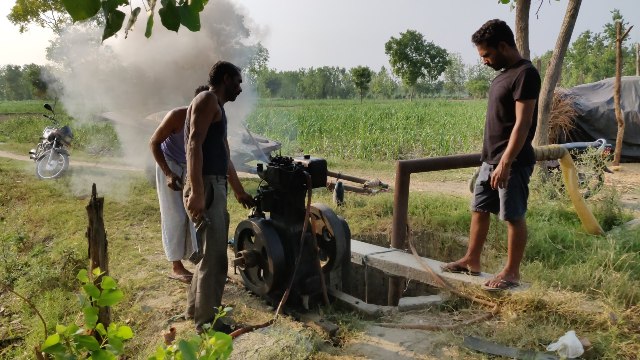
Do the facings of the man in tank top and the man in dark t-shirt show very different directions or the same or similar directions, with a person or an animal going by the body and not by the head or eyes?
very different directions

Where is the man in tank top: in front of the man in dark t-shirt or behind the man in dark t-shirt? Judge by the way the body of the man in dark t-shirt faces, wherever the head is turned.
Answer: in front

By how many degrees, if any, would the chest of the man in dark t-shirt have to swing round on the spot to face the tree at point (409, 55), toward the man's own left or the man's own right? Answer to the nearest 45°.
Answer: approximately 135° to the man's own right

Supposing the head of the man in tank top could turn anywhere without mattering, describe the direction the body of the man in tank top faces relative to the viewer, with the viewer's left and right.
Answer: facing to the right of the viewer

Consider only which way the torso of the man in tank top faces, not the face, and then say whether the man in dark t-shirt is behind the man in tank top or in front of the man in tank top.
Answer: in front

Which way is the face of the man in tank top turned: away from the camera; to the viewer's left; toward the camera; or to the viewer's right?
to the viewer's right

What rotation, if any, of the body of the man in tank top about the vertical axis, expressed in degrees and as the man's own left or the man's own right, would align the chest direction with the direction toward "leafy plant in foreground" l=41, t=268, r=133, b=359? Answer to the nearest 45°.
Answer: approximately 90° to the man's own right

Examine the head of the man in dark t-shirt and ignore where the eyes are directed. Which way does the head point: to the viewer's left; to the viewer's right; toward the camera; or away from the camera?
to the viewer's left

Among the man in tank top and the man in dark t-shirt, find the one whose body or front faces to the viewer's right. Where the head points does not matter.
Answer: the man in tank top

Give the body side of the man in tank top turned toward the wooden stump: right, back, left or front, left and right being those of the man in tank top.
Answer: back

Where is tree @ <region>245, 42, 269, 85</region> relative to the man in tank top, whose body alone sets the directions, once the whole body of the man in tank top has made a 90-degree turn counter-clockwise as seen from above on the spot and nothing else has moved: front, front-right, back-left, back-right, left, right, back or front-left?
front

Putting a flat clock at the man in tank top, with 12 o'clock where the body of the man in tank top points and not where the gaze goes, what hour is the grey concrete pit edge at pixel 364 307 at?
The grey concrete pit edge is roughly at 12 o'clock from the man in tank top.

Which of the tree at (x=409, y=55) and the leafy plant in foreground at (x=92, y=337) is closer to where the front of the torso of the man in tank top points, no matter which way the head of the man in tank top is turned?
the tree
